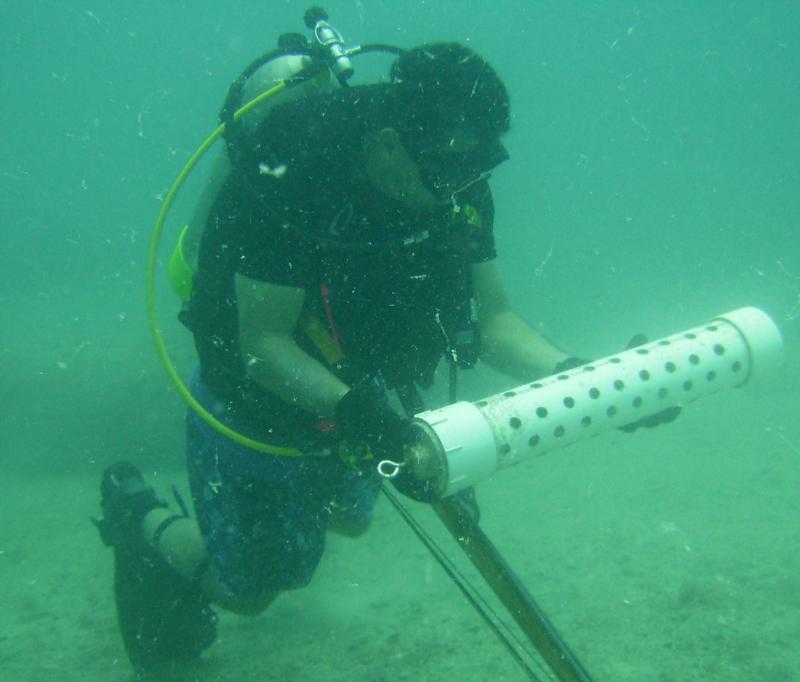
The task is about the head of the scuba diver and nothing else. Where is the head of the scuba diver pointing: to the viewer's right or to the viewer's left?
to the viewer's right

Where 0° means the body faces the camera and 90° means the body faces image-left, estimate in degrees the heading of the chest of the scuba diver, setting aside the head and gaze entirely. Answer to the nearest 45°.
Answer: approximately 315°
